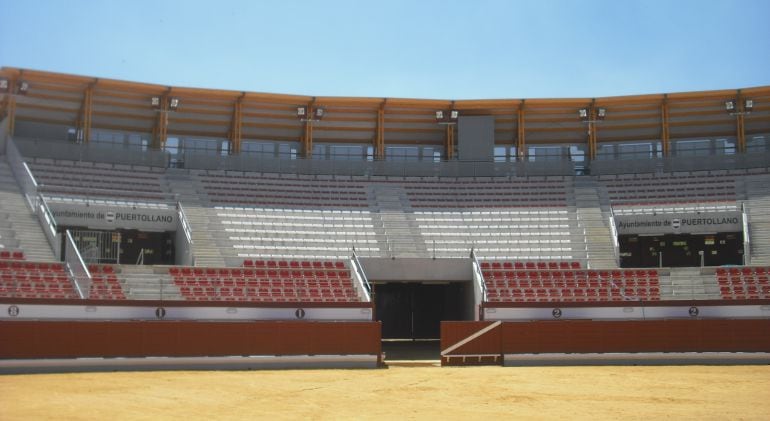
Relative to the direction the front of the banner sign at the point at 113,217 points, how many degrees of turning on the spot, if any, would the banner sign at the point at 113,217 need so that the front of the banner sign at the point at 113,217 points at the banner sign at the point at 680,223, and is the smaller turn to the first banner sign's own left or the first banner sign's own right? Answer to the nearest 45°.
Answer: approximately 90° to the first banner sign's own left

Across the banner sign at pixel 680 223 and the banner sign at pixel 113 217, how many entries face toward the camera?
2

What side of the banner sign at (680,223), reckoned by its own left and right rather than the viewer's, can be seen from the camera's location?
front

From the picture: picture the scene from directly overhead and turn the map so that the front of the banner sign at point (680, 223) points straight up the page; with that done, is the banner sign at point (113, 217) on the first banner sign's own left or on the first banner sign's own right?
on the first banner sign's own right
